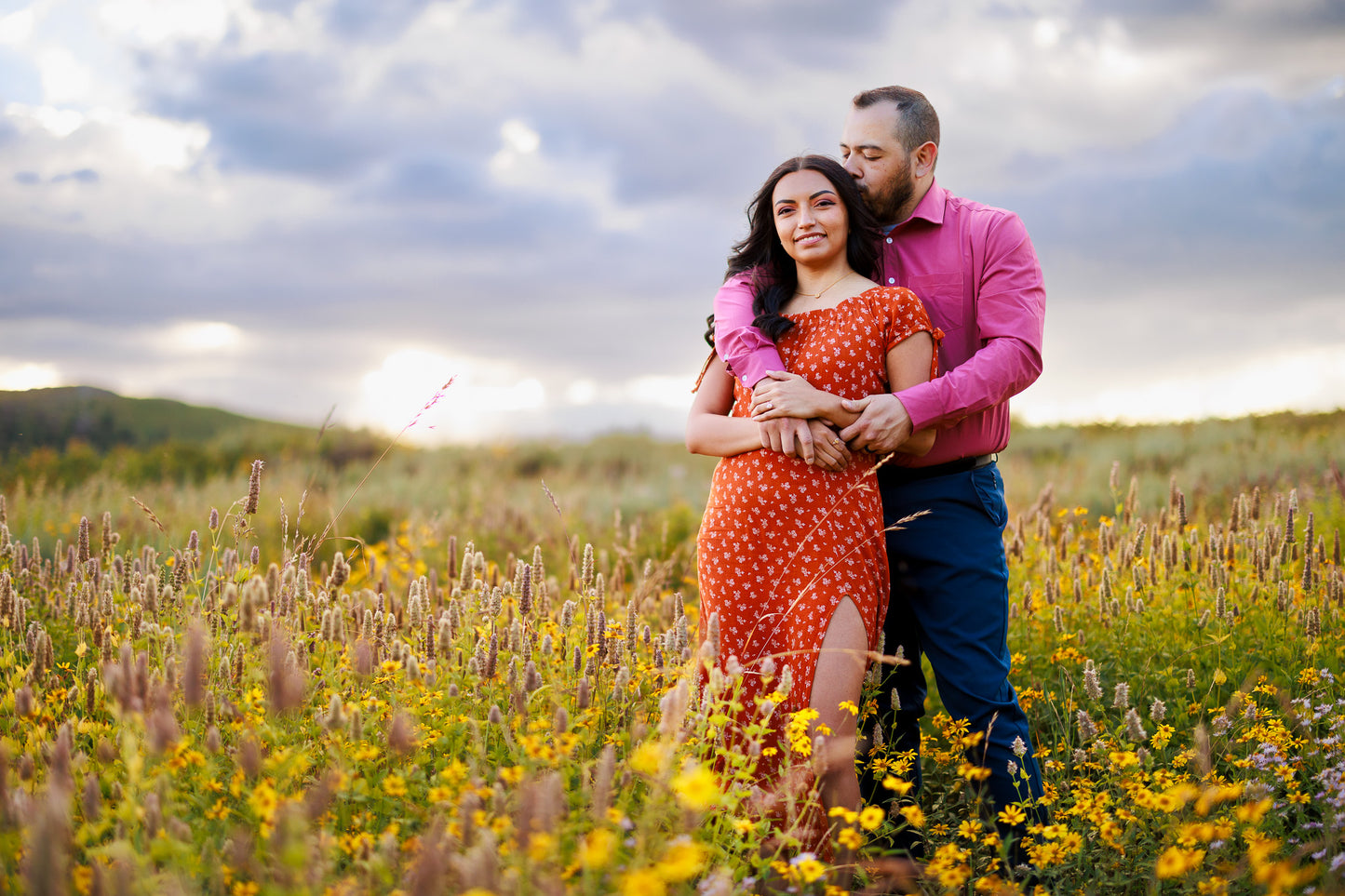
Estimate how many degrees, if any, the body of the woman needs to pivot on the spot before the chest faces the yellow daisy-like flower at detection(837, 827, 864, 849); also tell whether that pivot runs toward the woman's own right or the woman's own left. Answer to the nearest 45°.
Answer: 0° — they already face it

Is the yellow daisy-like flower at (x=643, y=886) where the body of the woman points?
yes

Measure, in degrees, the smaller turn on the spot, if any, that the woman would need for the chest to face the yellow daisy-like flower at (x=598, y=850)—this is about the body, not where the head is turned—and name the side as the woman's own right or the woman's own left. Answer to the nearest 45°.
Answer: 0° — they already face it

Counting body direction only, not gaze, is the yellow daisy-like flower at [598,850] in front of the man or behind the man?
in front

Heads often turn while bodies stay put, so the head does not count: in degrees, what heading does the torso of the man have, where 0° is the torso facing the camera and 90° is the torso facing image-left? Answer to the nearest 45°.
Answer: approximately 45°

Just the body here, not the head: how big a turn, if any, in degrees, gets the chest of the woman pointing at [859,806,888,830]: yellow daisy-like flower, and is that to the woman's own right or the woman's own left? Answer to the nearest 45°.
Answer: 0° — they already face it

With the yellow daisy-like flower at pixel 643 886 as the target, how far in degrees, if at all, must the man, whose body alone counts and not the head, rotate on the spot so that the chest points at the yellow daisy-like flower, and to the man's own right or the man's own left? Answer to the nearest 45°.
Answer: approximately 45° to the man's own left

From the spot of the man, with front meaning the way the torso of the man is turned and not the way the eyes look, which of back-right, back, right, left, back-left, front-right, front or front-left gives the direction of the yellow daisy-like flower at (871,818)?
front-left

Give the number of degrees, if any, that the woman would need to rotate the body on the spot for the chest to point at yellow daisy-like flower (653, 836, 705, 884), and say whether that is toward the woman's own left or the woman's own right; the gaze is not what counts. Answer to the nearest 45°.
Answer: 0° — they already face it

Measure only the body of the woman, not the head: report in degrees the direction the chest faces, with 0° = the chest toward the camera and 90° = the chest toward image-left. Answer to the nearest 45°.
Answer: approximately 0°
